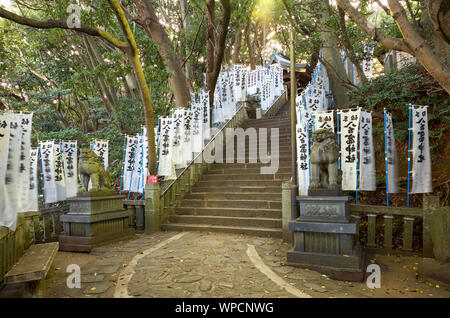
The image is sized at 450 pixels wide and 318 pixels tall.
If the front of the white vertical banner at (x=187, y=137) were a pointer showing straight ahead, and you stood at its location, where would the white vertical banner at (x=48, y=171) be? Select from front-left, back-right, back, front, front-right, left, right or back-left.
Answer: right

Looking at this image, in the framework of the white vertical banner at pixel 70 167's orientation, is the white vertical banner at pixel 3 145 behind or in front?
in front

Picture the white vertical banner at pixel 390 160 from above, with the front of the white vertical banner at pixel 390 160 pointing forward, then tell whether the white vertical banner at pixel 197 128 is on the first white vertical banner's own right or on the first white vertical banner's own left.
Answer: on the first white vertical banner's own right

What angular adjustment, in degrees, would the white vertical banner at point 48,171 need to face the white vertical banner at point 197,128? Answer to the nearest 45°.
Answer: approximately 90° to its left

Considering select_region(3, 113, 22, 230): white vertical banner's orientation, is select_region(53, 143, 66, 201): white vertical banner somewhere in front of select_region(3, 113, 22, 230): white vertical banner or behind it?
behind

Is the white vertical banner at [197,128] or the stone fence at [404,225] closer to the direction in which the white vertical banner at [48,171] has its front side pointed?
the stone fence

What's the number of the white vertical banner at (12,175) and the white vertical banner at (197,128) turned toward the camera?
2

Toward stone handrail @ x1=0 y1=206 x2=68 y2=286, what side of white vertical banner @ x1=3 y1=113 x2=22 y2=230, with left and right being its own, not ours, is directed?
front

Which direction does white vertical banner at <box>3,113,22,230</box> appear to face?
toward the camera

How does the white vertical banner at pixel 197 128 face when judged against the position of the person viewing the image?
facing the viewer

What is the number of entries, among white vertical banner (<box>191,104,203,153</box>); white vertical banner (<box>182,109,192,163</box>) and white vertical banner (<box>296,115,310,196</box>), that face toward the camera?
3
